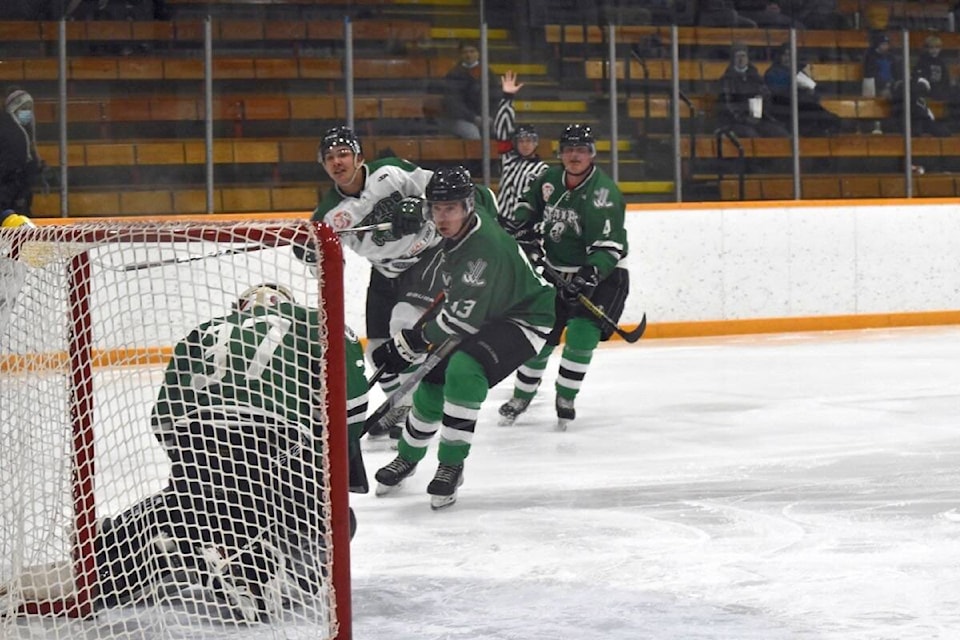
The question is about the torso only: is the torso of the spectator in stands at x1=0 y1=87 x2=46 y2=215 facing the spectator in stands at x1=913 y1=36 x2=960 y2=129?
no

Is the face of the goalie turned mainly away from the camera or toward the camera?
away from the camera

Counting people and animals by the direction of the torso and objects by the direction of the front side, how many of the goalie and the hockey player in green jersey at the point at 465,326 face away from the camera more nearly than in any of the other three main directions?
1

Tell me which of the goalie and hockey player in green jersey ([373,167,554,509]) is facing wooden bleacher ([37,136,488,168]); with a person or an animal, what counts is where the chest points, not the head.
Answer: the goalie

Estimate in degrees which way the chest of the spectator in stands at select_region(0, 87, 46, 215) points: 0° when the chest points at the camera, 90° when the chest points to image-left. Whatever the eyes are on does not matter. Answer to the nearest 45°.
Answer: approximately 315°

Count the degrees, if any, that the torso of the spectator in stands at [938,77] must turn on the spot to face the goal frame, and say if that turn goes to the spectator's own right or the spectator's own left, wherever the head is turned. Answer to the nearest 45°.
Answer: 0° — they already face it

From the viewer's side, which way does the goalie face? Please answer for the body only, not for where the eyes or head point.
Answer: away from the camera

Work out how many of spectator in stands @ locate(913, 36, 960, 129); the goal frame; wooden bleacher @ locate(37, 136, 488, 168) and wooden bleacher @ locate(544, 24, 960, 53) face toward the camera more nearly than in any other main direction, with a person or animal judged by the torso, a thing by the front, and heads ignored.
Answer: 3

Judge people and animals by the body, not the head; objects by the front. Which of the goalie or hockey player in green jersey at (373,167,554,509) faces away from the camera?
the goalie

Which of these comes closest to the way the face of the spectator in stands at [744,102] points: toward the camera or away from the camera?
toward the camera

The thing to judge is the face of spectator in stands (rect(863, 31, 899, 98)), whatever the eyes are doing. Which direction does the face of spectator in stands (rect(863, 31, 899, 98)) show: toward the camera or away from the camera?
toward the camera

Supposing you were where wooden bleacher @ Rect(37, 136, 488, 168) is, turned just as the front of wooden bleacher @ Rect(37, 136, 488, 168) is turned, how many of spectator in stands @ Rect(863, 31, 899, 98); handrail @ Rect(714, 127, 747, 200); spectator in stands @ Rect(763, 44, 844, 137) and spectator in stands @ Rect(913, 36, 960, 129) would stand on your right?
0

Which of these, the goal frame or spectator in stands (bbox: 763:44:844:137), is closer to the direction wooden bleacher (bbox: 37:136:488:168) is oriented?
the goal frame

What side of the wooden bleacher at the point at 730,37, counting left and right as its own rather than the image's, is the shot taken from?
front

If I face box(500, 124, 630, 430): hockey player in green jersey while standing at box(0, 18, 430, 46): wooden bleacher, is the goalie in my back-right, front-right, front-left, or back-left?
front-right

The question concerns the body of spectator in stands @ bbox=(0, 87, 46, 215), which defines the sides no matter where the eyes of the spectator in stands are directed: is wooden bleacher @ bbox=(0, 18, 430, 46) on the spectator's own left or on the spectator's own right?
on the spectator's own left

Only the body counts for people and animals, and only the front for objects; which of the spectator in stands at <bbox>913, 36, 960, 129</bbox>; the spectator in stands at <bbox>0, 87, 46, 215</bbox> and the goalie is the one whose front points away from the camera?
the goalie
